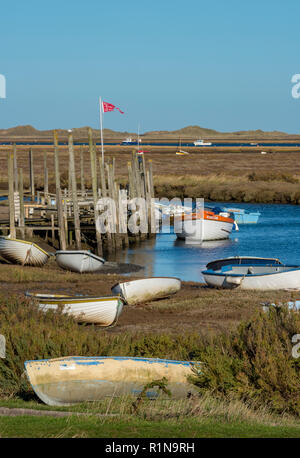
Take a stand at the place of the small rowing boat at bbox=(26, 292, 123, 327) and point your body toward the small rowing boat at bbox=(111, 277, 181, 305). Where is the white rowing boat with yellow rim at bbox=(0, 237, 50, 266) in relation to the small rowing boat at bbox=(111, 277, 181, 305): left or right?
left

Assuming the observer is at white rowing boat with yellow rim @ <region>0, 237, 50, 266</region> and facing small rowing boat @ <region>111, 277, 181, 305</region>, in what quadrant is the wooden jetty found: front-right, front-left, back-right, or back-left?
back-left

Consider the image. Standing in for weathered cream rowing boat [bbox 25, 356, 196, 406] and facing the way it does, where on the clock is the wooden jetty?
The wooden jetty is roughly at 3 o'clock from the weathered cream rowing boat.

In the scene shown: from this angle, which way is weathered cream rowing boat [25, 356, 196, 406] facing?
to the viewer's left

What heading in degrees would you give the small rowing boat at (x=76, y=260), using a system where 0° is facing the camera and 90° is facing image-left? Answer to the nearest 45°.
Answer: approximately 315°

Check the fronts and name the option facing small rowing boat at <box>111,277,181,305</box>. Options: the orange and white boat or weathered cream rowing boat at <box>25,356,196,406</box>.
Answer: the orange and white boat
